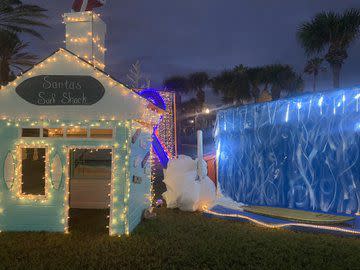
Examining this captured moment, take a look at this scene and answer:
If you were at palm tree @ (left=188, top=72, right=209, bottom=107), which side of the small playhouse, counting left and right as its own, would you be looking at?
back

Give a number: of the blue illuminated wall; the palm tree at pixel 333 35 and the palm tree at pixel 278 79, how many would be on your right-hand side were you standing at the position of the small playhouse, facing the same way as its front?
0

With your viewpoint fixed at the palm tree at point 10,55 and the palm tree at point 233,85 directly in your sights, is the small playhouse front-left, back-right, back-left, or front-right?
back-right

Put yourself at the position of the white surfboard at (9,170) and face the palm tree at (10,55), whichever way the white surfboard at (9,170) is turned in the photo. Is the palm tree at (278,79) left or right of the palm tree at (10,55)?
right

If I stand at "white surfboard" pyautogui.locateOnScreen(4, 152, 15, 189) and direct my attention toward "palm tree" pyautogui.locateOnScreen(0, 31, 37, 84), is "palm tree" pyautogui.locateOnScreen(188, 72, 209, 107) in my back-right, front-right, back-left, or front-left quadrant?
front-right

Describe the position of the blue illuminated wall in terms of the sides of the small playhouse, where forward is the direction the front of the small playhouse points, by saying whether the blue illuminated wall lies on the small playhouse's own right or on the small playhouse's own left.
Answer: on the small playhouse's own left

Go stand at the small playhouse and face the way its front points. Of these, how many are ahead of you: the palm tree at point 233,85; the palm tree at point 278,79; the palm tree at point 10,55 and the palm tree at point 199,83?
0

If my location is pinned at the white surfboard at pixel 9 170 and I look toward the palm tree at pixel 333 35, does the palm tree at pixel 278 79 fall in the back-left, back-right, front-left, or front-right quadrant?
front-left

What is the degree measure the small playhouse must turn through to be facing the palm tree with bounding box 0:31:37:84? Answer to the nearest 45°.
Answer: approximately 180°

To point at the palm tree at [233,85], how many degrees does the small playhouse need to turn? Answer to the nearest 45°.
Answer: approximately 135° to its left

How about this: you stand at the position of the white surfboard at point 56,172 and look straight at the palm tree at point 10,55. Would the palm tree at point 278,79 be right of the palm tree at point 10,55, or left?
right

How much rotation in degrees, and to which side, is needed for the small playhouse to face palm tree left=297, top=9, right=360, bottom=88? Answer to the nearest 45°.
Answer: approximately 135° to its left

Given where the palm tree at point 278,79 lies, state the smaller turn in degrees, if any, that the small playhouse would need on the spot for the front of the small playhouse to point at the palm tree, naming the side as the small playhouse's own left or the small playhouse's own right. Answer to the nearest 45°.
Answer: approximately 135° to the small playhouse's own left

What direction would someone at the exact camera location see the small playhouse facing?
facing the viewer
